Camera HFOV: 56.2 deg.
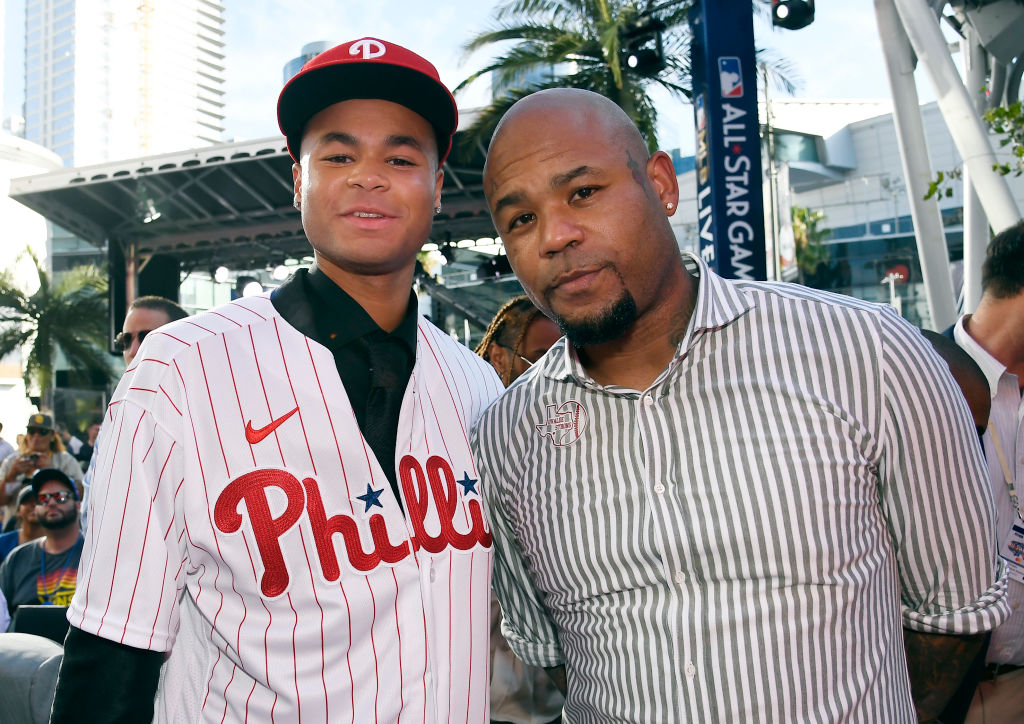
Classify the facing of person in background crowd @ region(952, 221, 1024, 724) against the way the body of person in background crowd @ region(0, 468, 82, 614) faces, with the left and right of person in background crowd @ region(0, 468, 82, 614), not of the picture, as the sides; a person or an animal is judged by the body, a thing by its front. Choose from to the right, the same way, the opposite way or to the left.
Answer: the same way

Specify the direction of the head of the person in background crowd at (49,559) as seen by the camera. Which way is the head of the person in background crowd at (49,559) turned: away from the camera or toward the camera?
toward the camera

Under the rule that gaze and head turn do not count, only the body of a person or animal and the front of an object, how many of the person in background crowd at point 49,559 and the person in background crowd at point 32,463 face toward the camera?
2

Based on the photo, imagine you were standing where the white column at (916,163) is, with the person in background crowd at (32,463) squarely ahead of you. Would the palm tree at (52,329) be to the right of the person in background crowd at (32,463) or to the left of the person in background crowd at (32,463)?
right

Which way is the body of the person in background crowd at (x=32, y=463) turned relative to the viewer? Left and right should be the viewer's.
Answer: facing the viewer

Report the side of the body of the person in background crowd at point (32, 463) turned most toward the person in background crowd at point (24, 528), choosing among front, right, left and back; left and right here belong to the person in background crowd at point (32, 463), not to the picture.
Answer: front

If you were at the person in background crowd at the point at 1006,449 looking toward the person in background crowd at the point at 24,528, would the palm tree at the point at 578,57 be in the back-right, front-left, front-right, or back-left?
front-right

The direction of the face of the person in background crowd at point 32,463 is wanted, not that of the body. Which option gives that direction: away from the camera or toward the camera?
toward the camera

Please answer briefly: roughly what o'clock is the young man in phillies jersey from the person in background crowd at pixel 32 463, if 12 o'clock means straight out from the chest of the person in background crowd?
The young man in phillies jersey is roughly at 12 o'clock from the person in background crowd.

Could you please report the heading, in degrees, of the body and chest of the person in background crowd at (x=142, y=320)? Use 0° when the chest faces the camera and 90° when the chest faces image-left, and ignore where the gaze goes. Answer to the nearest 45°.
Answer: approximately 45°

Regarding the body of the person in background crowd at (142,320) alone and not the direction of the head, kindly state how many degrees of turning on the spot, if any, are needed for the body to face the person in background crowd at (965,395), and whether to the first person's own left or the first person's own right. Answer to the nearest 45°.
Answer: approximately 90° to the first person's own left

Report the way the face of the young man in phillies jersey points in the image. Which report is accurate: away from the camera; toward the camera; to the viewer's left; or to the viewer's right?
toward the camera
